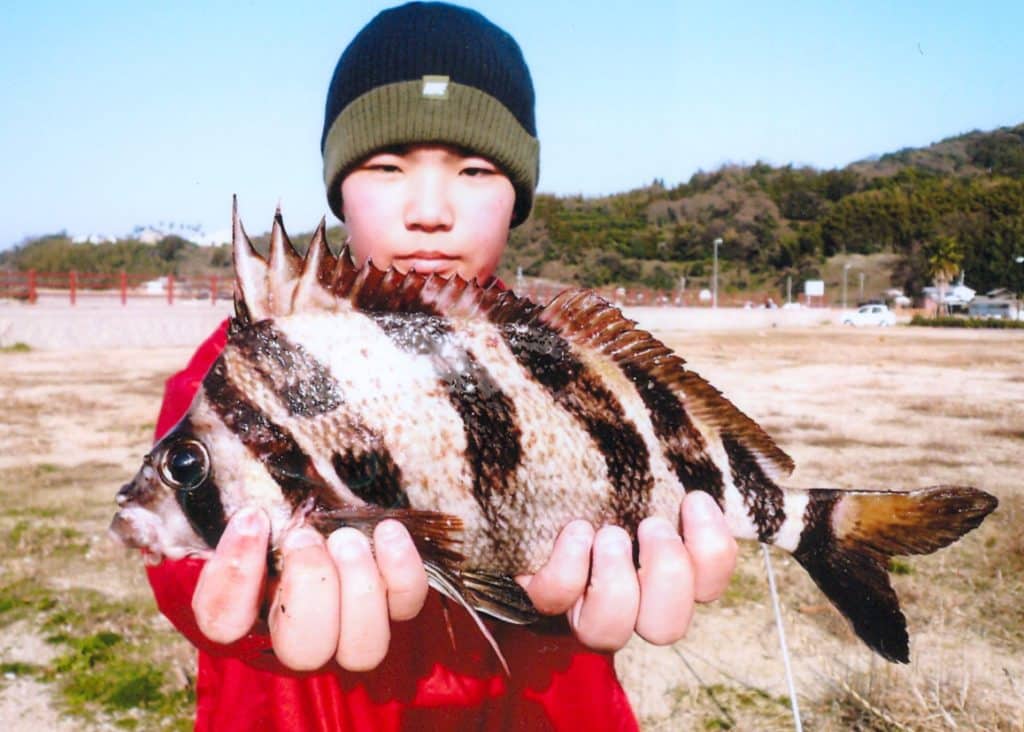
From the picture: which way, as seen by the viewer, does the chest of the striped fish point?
to the viewer's left

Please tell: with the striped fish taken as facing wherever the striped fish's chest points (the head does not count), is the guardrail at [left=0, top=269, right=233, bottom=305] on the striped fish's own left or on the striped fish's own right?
on the striped fish's own right

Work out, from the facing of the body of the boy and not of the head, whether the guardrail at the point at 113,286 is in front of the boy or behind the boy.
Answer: behind

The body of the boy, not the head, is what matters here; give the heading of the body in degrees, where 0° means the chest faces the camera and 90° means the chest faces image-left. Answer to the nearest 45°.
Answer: approximately 0°
